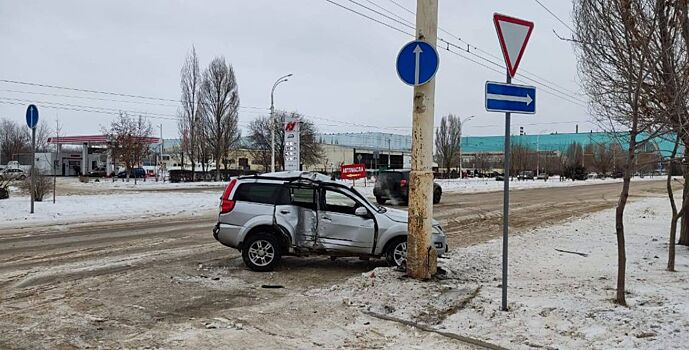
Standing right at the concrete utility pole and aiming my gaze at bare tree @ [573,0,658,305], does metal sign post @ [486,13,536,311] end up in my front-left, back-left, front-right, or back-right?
front-right

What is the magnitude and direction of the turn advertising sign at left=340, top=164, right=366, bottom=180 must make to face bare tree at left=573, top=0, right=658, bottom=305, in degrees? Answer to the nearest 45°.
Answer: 0° — it already faces it

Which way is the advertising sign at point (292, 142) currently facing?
toward the camera

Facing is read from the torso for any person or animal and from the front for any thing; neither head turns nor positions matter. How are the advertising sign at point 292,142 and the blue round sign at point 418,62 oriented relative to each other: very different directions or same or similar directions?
same or similar directions

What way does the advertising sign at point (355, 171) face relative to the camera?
toward the camera

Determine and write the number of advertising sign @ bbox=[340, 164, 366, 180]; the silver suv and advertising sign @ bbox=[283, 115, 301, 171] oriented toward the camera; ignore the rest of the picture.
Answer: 2

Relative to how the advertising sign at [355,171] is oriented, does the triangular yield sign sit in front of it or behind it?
in front

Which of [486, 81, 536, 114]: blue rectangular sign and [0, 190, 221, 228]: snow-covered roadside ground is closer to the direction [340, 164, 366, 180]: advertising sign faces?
the blue rectangular sign

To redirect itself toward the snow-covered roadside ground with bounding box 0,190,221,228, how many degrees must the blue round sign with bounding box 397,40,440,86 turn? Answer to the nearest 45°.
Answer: approximately 135° to its right

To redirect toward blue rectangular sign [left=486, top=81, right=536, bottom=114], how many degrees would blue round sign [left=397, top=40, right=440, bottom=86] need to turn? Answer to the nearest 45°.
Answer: approximately 45° to its left

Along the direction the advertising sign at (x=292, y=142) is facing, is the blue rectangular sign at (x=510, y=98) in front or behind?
in front

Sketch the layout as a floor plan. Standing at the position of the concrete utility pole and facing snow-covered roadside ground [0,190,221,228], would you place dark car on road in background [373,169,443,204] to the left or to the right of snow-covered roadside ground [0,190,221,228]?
right

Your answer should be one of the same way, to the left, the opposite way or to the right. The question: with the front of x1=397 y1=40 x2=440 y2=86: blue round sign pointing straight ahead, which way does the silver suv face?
to the left

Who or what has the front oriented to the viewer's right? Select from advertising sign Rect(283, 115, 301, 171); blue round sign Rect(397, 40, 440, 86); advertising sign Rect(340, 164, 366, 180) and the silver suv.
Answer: the silver suv

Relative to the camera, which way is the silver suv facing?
to the viewer's right

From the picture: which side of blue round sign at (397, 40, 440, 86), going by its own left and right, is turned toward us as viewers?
front

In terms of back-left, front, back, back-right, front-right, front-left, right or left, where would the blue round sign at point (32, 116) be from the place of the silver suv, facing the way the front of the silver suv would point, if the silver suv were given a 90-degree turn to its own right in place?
back-right
